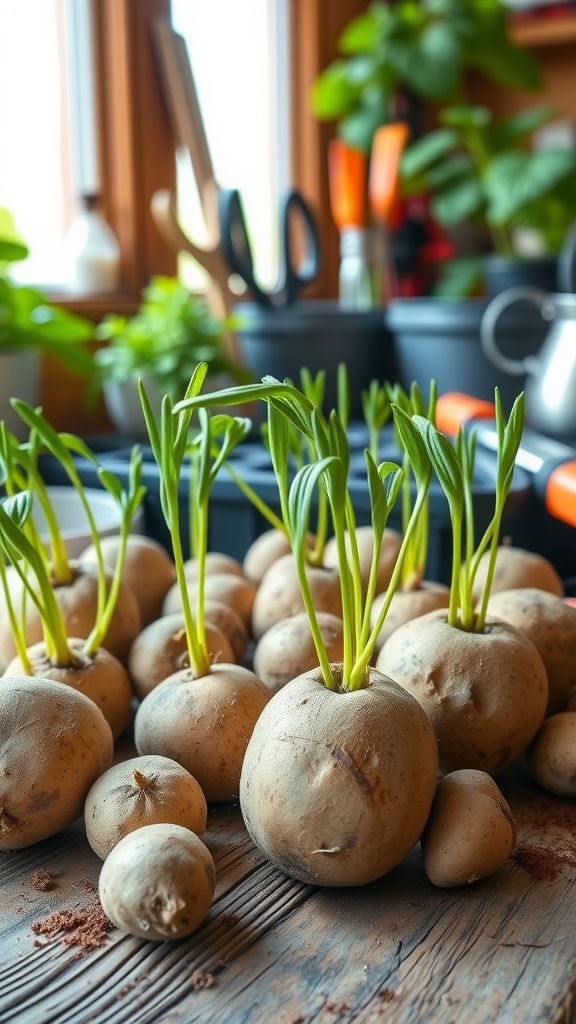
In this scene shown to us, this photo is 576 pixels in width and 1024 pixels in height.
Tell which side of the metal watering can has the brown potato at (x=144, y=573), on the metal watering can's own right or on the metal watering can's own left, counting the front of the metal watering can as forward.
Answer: on the metal watering can's own right

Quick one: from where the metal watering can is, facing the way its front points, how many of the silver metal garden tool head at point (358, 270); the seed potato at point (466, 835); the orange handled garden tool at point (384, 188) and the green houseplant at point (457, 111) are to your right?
1

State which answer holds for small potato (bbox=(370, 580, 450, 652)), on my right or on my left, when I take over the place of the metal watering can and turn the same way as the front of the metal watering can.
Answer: on my right

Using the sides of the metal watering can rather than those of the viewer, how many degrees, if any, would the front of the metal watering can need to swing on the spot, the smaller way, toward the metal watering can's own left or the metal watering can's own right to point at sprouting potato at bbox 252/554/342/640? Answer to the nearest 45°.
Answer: approximately 90° to the metal watering can's own right

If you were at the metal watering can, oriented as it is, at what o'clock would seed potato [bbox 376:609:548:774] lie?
The seed potato is roughly at 3 o'clock from the metal watering can.

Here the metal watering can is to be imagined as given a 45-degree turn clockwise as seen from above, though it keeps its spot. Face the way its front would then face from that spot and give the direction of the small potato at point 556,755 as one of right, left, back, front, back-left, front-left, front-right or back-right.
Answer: front-right

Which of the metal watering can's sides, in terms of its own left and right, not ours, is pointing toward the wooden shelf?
left

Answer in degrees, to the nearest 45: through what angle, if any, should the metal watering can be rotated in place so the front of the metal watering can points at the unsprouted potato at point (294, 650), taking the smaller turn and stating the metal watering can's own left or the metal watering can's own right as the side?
approximately 90° to the metal watering can's own right

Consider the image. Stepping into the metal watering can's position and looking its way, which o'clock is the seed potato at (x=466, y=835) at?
The seed potato is roughly at 3 o'clock from the metal watering can.

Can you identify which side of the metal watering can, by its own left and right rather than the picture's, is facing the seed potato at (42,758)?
right

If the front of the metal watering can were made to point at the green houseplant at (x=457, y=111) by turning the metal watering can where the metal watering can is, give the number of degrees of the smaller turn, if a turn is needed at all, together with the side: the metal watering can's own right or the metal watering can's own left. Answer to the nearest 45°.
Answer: approximately 90° to the metal watering can's own left

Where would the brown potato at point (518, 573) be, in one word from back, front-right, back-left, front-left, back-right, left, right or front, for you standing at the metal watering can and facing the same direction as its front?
right

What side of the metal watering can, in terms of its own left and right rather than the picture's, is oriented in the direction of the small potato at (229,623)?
right

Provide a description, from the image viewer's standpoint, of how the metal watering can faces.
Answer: facing to the right of the viewer

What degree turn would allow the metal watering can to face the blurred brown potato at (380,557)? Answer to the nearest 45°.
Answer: approximately 90° to its right

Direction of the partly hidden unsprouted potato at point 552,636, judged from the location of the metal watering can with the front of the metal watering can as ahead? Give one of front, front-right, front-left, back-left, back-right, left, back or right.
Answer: right
